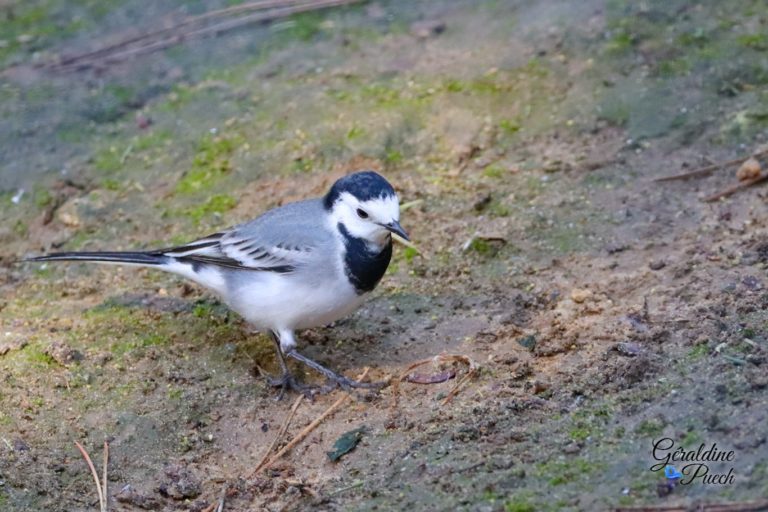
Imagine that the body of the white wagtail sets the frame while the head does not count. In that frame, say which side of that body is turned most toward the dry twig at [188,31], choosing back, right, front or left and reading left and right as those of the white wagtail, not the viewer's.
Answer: left

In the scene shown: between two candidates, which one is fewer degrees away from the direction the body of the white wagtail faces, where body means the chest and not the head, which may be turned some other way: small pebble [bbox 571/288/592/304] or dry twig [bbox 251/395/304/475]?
the small pebble

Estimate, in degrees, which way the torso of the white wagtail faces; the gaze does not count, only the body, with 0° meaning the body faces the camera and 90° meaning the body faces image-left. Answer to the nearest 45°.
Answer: approximately 270°

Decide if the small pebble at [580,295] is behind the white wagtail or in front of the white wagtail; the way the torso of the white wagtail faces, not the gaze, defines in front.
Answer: in front

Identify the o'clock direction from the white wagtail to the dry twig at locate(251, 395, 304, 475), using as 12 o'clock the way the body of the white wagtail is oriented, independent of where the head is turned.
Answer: The dry twig is roughly at 4 o'clock from the white wagtail.

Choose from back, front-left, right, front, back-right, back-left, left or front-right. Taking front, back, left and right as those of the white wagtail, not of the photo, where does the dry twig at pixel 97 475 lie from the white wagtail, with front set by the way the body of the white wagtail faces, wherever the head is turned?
back-right

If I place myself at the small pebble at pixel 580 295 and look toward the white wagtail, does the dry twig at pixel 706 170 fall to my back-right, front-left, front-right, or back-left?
back-right
